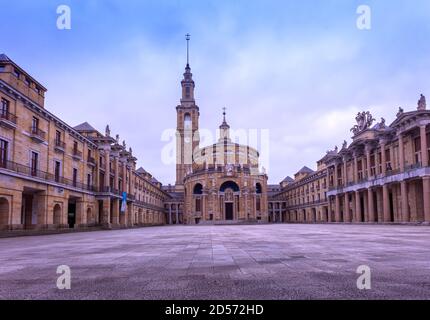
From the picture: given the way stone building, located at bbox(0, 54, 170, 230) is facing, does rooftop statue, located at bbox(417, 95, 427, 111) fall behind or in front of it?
in front

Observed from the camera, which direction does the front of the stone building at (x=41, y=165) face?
facing the viewer and to the right of the viewer
